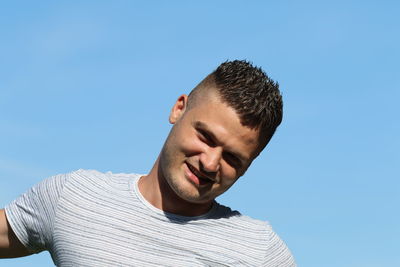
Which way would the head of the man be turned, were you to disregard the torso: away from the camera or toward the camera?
toward the camera

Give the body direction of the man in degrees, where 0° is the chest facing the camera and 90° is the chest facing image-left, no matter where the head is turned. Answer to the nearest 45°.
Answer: approximately 0°
